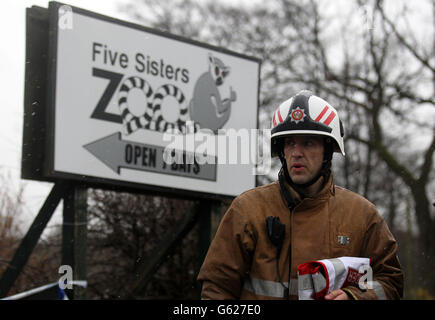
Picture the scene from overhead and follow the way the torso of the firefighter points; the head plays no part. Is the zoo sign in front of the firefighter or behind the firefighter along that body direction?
behind

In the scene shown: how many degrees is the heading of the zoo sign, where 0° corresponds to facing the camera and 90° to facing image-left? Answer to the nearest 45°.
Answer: approximately 315°
